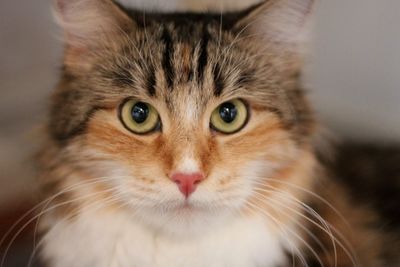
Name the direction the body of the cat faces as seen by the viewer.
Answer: toward the camera
